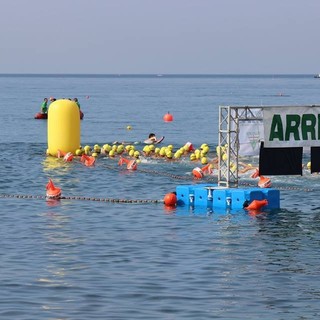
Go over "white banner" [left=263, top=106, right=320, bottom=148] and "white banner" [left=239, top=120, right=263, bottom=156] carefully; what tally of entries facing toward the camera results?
2

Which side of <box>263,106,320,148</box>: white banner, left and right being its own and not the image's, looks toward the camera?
front

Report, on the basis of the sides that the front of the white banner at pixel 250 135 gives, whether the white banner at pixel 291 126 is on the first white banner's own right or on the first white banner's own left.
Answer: on the first white banner's own left

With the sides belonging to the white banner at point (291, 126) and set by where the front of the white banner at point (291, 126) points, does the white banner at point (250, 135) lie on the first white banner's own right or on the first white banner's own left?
on the first white banner's own right
